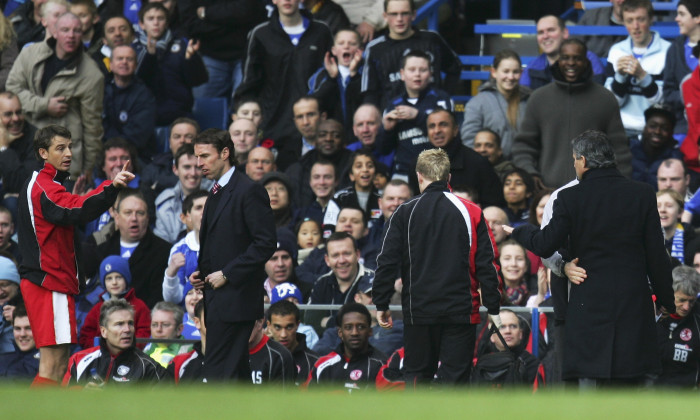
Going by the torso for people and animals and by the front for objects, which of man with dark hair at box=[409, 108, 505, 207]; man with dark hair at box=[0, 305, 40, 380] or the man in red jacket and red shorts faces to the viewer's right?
the man in red jacket and red shorts

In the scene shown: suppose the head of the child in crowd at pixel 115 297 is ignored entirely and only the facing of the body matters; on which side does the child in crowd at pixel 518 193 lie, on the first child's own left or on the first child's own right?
on the first child's own left

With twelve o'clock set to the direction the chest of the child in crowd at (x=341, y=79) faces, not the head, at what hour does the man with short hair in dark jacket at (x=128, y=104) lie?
The man with short hair in dark jacket is roughly at 3 o'clock from the child in crowd.

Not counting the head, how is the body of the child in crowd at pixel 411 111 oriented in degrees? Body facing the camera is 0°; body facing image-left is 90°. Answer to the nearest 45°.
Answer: approximately 0°

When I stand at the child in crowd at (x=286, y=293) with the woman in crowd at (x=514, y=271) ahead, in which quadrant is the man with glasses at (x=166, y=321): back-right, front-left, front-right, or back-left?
back-right

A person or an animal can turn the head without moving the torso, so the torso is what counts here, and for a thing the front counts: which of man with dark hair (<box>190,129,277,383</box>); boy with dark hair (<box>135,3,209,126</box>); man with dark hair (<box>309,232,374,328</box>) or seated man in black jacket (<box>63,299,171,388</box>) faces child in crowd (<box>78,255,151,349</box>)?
boy with dark hair (<box>135,3,209,126</box>)

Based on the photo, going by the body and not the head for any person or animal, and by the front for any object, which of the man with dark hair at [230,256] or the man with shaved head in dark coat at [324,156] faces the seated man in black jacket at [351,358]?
the man with shaved head in dark coat at [324,156]

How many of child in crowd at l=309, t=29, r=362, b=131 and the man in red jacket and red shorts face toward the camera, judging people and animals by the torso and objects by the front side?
1
